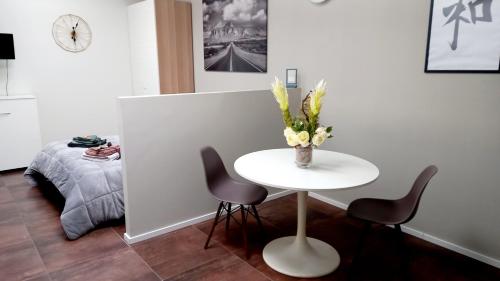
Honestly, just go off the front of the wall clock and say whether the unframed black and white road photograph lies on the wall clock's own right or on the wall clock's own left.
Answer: on the wall clock's own left

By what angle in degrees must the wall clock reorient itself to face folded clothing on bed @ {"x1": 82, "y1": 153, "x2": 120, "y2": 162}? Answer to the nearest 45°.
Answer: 0° — it already faces it

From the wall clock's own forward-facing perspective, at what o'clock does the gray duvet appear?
The gray duvet is roughly at 12 o'clock from the wall clock.

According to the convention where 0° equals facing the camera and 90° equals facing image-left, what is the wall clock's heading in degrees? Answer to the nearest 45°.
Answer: approximately 0°

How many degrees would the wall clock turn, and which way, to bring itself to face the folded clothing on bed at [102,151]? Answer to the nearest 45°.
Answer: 0° — it already faces it

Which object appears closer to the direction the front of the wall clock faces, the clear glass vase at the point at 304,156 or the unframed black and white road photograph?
the clear glass vase
